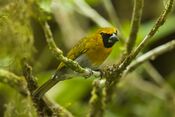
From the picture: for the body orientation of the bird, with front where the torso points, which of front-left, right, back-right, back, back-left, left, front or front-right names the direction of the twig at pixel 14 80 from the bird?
back-right

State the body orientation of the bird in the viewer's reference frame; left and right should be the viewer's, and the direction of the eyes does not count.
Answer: facing the viewer and to the right of the viewer

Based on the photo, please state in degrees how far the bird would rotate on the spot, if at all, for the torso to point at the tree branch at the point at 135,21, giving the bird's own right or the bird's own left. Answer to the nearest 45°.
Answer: approximately 45° to the bird's own left

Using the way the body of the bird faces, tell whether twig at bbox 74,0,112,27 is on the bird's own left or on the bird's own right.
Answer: on the bird's own left

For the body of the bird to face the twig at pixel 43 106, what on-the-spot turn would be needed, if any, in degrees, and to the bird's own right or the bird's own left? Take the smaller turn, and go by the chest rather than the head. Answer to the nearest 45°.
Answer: approximately 135° to the bird's own right
